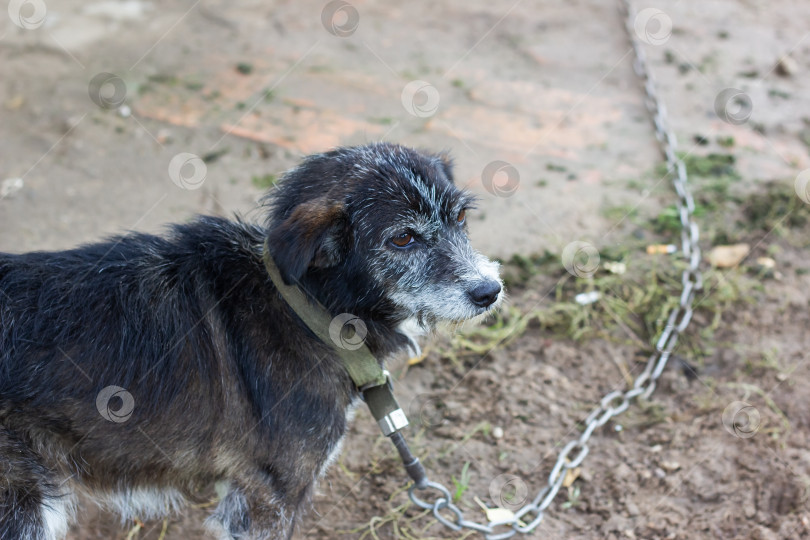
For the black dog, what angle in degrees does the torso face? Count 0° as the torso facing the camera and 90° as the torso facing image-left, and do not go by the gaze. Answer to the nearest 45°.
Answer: approximately 270°

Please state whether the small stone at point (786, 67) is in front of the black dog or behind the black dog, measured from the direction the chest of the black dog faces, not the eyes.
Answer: in front

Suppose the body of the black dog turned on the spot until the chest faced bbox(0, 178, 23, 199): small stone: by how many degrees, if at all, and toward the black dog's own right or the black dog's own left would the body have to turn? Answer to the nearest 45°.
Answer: approximately 90° to the black dog's own left
